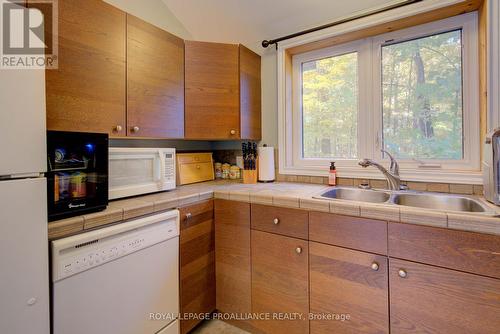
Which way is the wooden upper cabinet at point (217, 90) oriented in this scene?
toward the camera

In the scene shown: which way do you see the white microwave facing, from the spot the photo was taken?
facing the viewer and to the right of the viewer

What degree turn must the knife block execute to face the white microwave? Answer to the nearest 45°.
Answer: approximately 45° to its right

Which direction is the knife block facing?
toward the camera

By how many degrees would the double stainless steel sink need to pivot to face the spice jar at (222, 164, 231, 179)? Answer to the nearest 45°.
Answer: approximately 45° to its right

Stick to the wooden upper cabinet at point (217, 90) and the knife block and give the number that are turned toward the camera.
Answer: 2

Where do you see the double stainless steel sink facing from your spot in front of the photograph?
facing the viewer and to the left of the viewer

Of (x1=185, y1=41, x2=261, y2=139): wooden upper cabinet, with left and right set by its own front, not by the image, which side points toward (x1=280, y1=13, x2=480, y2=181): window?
left

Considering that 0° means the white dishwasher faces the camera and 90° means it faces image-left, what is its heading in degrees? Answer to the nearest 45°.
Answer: approximately 315°
